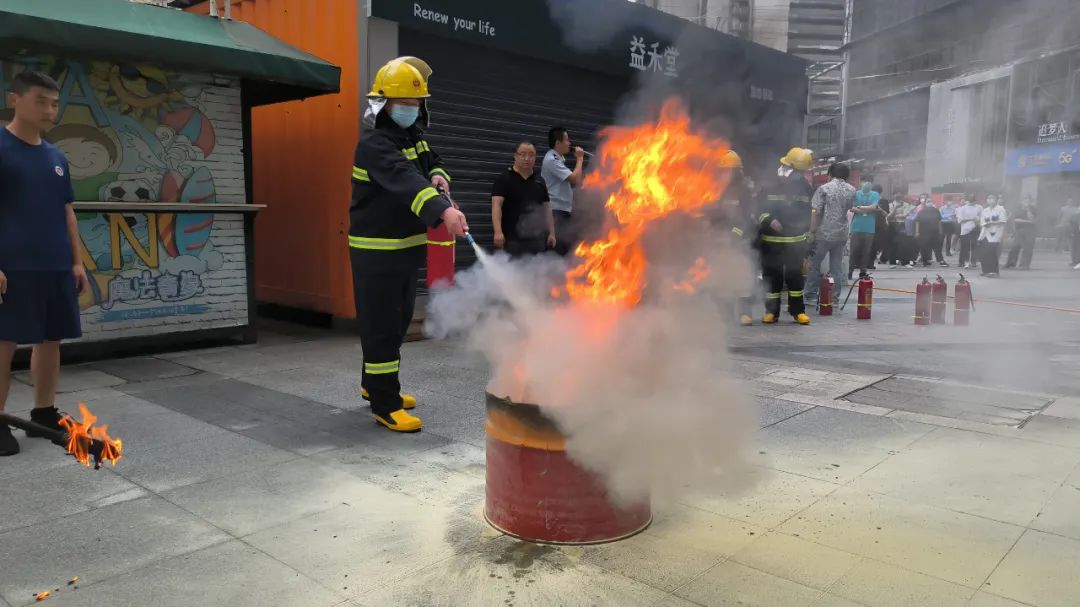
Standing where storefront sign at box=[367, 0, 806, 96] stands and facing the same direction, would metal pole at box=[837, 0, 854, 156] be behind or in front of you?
behind

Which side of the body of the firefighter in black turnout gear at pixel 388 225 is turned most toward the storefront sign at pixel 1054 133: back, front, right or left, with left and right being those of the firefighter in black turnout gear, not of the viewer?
left

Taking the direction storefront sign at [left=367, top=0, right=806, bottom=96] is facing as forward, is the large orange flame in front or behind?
in front

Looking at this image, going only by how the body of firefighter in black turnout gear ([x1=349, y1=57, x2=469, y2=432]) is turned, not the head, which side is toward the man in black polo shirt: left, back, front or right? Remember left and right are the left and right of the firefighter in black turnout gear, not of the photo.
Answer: left

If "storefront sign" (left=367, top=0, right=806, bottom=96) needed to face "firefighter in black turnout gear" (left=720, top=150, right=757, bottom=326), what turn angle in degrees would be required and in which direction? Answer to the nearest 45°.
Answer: approximately 45° to its left

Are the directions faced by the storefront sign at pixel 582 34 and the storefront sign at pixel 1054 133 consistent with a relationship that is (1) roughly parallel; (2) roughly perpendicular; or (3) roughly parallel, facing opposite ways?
roughly perpendicular

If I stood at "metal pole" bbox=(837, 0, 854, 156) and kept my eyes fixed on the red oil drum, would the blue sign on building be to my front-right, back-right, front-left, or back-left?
back-left

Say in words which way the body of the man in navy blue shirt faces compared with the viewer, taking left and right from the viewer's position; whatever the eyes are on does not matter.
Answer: facing the viewer and to the right of the viewer

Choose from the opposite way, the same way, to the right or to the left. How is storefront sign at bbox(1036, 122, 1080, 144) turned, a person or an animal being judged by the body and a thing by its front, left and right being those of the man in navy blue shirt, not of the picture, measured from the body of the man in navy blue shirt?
to the right

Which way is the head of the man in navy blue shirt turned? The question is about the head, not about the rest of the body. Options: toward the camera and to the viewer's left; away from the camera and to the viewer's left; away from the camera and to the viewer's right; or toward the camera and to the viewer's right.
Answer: toward the camera and to the viewer's right
